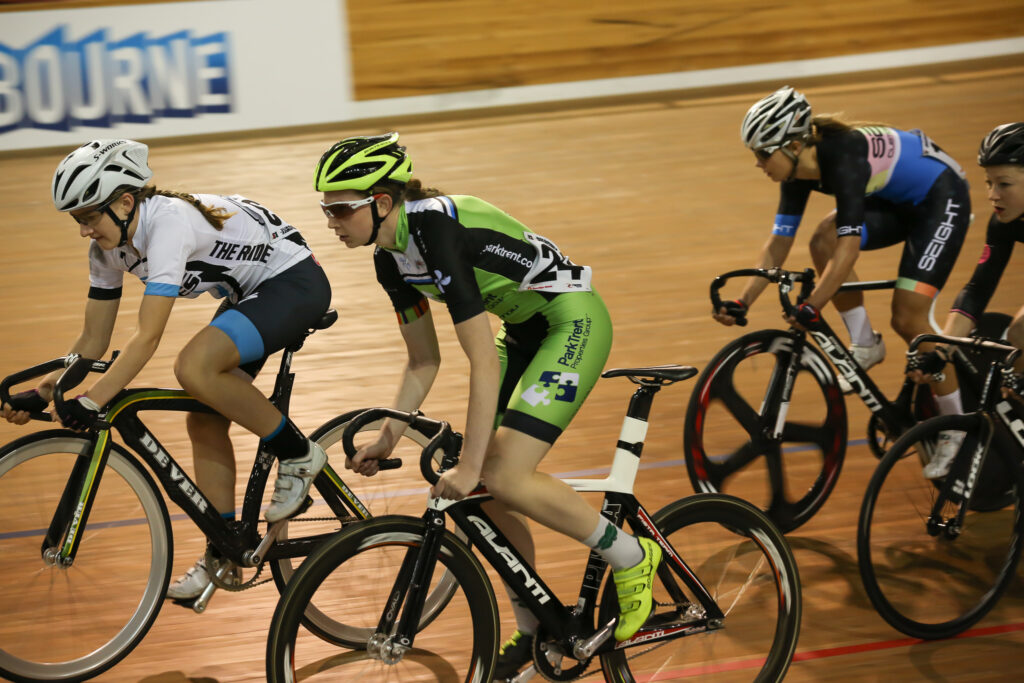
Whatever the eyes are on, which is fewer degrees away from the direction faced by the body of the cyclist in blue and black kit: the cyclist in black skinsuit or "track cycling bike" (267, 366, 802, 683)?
the track cycling bike

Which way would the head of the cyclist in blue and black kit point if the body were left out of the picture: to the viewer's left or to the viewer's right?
to the viewer's left

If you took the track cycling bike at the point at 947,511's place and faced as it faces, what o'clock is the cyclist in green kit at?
The cyclist in green kit is roughly at 12 o'clock from the track cycling bike.

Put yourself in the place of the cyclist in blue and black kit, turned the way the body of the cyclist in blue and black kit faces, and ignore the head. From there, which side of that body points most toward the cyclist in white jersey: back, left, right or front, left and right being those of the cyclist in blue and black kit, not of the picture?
front

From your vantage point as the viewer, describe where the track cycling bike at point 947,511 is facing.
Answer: facing the viewer and to the left of the viewer

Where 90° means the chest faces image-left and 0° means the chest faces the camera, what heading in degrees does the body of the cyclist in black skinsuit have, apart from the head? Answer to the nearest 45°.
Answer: approximately 45°

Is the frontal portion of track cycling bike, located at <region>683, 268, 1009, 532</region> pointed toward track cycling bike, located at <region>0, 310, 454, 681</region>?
yes

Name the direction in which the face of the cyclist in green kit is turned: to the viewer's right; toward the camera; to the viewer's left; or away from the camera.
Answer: to the viewer's left

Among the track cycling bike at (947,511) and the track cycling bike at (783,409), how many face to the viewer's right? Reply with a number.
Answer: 0

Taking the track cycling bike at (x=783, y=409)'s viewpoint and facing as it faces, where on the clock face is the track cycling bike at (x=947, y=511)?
the track cycling bike at (x=947, y=511) is roughly at 9 o'clock from the track cycling bike at (x=783, y=409).

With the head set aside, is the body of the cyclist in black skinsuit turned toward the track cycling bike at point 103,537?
yes

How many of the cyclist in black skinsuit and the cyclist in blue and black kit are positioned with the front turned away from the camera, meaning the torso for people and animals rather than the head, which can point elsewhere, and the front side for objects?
0
